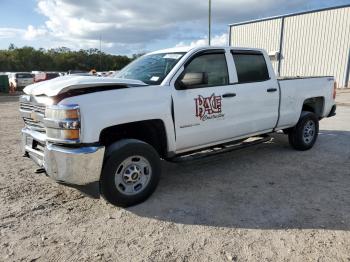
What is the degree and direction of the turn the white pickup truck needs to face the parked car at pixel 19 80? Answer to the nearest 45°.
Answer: approximately 90° to its right

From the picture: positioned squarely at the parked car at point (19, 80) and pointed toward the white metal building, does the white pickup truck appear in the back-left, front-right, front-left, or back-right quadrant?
front-right

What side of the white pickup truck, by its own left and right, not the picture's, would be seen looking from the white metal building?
back

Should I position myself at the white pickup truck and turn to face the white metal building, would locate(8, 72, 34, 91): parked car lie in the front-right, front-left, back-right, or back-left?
front-left

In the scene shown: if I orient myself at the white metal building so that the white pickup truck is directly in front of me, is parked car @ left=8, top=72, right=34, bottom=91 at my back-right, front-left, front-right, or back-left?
front-right

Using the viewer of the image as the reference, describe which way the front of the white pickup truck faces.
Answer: facing the viewer and to the left of the viewer

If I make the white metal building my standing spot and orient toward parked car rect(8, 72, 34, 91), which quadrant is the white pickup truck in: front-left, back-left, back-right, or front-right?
front-left

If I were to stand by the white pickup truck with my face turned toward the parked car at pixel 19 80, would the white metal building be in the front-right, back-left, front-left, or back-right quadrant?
front-right

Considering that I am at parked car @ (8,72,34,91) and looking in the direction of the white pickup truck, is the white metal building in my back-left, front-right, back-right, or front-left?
front-left
